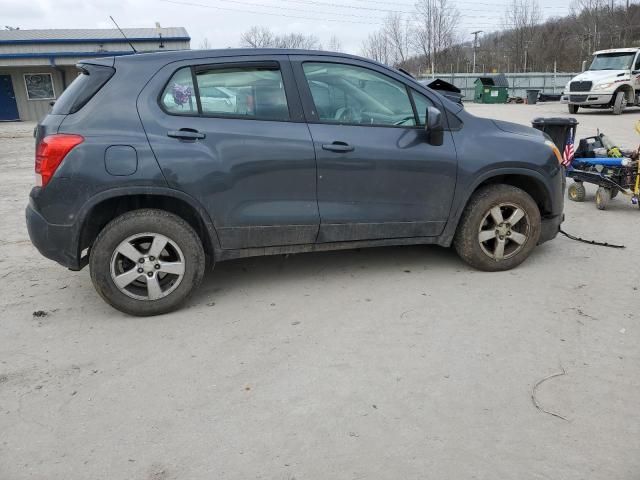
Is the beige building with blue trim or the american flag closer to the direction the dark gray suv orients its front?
the american flag

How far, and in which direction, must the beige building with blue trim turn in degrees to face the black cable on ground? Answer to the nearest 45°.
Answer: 0° — it already faces it

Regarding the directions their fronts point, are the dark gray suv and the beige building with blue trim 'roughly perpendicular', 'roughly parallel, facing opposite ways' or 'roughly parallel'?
roughly perpendicular

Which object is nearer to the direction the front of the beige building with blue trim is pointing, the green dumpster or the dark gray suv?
the dark gray suv

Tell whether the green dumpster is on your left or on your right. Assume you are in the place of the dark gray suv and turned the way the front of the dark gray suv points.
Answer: on your left

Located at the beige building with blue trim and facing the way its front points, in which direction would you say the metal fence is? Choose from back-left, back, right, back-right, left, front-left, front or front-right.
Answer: left

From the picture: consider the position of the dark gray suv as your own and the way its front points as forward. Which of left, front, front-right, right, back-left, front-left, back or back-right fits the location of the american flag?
front-left

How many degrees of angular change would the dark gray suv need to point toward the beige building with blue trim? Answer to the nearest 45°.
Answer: approximately 135° to its left

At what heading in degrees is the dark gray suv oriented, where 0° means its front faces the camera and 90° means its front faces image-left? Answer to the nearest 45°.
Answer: approximately 270°

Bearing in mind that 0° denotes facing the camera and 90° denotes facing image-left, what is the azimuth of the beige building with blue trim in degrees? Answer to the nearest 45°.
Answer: approximately 0°

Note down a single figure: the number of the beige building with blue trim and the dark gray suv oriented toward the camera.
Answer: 1

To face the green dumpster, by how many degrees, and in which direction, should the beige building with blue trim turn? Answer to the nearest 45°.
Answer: approximately 90° to its left
